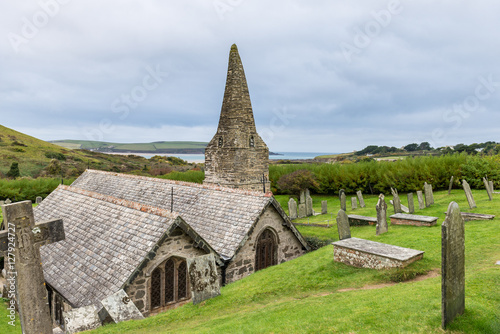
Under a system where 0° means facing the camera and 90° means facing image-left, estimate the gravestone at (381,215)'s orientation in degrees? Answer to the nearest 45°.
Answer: approximately 315°

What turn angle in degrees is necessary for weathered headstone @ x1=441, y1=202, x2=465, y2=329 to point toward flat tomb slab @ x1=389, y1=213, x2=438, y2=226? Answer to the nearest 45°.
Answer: approximately 135° to its left

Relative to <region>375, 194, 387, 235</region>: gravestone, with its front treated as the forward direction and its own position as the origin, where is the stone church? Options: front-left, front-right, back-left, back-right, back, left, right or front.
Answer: right

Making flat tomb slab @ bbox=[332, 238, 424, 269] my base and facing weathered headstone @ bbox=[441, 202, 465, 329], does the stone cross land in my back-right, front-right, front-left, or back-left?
front-right

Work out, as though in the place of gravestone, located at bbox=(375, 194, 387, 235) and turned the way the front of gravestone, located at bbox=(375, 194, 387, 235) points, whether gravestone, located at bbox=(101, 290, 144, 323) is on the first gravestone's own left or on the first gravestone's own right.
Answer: on the first gravestone's own right

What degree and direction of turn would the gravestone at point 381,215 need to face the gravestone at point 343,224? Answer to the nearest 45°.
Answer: approximately 90° to its right

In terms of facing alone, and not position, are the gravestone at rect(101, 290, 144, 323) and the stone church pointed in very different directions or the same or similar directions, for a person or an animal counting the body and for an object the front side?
same or similar directions

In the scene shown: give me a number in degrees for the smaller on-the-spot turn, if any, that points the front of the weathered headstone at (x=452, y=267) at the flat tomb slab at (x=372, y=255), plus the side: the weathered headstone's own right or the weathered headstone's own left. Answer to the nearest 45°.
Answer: approximately 180°

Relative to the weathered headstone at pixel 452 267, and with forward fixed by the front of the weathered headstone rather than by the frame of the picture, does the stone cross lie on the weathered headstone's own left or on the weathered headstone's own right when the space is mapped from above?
on the weathered headstone's own right

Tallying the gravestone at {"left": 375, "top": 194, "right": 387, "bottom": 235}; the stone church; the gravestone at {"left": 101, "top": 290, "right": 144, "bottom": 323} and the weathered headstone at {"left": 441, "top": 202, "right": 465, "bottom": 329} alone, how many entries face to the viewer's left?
0

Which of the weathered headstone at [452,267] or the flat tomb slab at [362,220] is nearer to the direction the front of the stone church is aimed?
the weathered headstone

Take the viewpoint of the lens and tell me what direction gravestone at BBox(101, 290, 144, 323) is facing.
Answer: facing the viewer and to the right of the viewer

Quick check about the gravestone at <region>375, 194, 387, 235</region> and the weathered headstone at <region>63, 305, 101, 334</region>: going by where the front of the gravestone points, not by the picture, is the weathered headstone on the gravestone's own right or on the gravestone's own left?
on the gravestone's own right

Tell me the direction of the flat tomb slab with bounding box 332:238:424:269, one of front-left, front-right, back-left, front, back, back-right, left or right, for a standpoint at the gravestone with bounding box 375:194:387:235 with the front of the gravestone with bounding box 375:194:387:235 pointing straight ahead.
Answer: front-right
